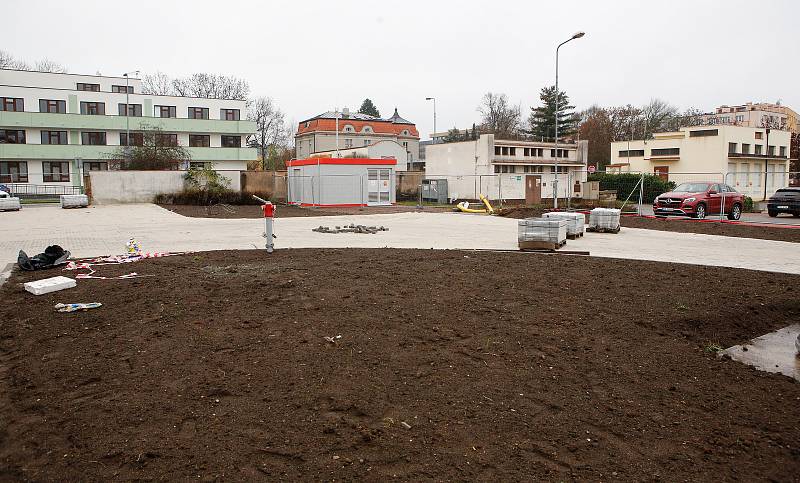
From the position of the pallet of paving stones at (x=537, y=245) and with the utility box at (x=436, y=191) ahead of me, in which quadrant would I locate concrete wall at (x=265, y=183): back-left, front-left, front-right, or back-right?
front-left

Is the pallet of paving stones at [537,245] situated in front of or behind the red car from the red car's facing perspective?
in front

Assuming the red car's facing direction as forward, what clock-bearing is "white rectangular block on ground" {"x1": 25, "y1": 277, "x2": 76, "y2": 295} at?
The white rectangular block on ground is roughly at 11 o'clock from the red car.

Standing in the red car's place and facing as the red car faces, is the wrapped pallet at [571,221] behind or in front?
in front

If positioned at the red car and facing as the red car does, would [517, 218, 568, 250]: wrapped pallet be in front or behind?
in front

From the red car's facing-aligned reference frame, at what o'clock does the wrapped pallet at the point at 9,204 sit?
The wrapped pallet is roughly at 1 o'clock from the red car.

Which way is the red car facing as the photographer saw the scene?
facing the viewer and to the left of the viewer

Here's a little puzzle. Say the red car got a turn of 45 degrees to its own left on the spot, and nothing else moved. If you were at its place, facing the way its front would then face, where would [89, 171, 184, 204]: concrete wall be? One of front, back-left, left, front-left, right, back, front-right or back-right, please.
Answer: right

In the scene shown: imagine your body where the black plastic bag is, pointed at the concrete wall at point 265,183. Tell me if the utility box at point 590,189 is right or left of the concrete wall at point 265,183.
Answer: right

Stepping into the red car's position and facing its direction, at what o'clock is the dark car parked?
The dark car parked is roughly at 6 o'clock from the red car.

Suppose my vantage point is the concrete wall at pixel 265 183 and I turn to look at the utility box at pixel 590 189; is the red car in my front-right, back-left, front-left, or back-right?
front-right

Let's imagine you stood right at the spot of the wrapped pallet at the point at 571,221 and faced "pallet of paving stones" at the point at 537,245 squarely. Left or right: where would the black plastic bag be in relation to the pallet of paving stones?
right

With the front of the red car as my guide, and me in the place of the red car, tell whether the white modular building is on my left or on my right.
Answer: on my right

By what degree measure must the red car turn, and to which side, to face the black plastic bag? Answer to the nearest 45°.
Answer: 0° — it already faces it

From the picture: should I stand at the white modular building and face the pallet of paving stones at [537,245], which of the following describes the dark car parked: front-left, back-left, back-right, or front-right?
front-left

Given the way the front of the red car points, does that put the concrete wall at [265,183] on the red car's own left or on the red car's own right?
on the red car's own right

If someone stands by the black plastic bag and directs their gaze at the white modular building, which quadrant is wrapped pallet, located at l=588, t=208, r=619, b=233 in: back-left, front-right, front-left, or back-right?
front-right
